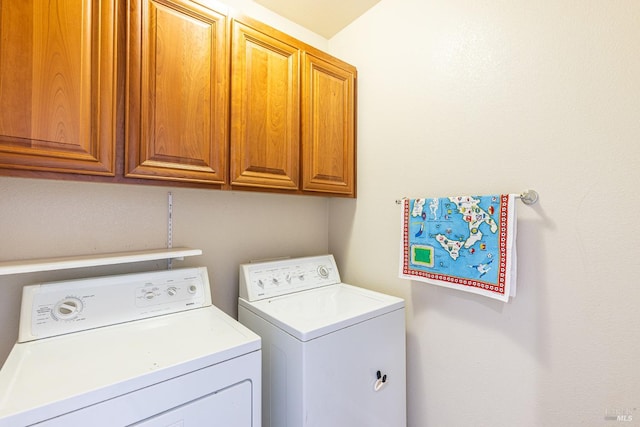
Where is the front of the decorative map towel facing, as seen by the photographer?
facing the viewer and to the left of the viewer

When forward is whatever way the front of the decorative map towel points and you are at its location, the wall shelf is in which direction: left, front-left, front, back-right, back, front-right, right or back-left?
front

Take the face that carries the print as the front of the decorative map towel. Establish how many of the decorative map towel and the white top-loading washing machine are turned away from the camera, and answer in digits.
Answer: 0

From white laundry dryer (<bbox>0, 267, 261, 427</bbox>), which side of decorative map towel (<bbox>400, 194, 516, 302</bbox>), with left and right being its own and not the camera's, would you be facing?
front

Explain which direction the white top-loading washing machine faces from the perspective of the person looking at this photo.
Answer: facing the viewer and to the right of the viewer
